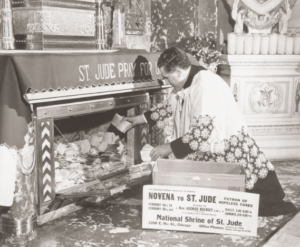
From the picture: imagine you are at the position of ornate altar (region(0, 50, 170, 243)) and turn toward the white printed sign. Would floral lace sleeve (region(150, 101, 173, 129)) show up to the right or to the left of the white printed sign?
left

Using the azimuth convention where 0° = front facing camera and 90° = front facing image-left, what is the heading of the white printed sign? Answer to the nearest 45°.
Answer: approximately 0°

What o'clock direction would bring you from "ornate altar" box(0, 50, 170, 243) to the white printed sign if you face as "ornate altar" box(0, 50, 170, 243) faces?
The white printed sign is roughly at 11 o'clock from the ornate altar.

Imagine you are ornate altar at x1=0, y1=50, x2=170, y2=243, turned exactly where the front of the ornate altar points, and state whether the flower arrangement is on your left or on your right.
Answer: on your left

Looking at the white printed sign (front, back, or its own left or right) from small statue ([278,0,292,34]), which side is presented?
back

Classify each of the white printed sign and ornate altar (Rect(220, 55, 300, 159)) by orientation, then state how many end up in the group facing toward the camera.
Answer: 2

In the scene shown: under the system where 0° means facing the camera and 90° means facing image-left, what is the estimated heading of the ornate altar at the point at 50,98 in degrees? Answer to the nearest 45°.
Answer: approximately 315°

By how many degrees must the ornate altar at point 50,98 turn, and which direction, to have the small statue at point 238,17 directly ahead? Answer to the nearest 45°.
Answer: approximately 90° to its left

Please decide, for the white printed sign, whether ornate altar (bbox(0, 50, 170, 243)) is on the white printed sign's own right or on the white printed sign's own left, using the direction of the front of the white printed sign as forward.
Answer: on the white printed sign's own right
